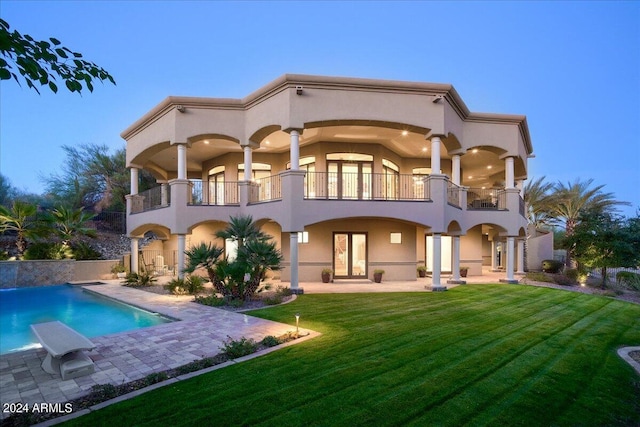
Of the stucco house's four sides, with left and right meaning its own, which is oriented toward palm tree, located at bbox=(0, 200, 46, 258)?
right

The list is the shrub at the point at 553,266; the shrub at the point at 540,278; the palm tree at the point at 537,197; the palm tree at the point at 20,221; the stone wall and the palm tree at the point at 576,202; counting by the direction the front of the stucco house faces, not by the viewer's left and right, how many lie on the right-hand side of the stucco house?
2

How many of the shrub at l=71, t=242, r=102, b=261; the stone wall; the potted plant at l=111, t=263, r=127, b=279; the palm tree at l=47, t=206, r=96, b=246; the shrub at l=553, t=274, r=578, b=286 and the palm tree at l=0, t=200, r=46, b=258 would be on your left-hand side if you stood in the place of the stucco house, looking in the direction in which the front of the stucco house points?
1

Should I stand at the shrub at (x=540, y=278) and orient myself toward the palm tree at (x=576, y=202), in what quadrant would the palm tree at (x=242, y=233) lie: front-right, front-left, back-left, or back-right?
back-left

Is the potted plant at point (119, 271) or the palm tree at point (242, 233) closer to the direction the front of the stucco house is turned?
the palm tree

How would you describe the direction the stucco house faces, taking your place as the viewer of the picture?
facing the viewer

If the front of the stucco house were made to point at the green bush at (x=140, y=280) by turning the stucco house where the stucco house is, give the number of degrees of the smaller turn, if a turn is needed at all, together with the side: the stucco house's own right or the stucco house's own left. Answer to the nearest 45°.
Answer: approximately 90° to the stucco house's own right

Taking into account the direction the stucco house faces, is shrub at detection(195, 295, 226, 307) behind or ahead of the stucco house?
ahead

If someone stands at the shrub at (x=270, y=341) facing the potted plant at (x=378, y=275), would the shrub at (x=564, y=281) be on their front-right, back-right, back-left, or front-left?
front-right

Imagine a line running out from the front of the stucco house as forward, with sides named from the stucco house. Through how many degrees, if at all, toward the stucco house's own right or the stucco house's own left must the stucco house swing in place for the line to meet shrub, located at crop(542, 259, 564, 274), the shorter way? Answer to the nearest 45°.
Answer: approximately 135° to the stucco house's own left
